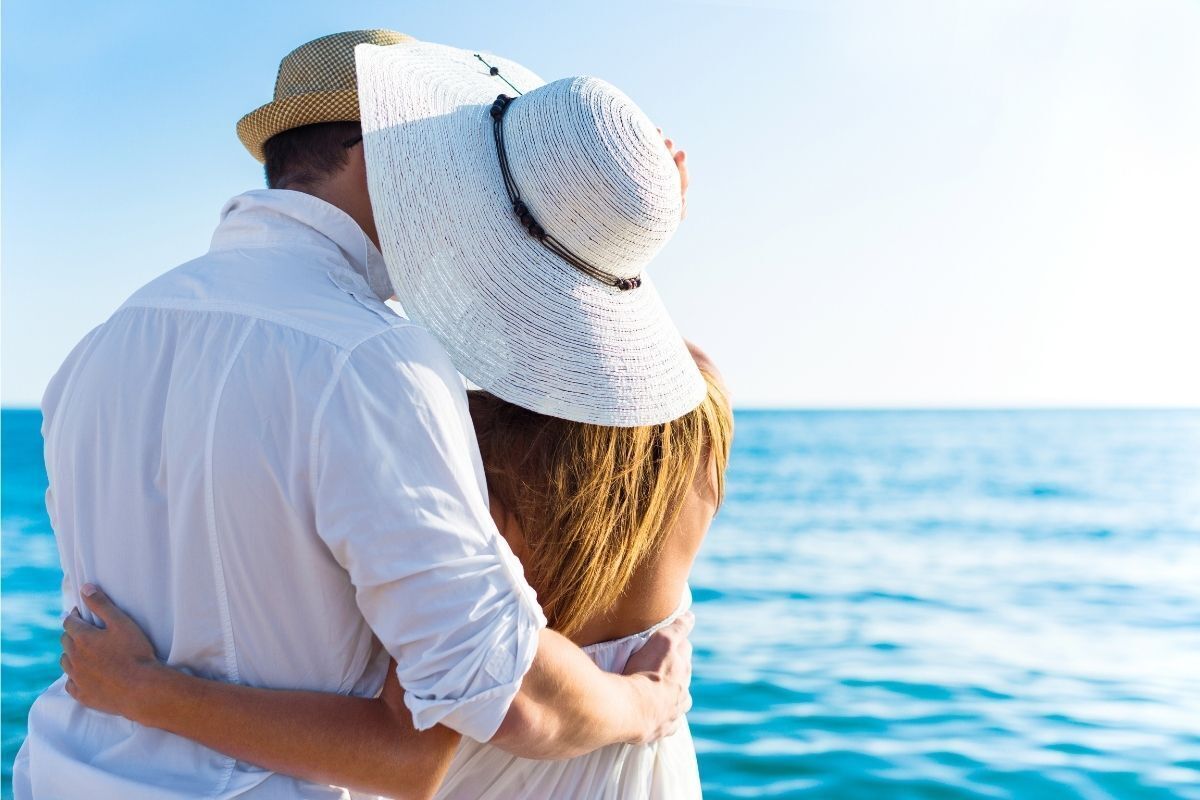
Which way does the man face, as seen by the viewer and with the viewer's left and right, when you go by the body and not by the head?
facing away from the viewer and to the right of the viewer

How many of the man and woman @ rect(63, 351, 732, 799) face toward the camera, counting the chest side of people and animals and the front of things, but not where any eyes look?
0

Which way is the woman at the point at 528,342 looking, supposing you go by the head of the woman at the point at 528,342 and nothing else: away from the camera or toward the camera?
away from the camera

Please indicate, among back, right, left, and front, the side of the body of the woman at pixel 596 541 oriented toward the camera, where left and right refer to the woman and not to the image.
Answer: back
